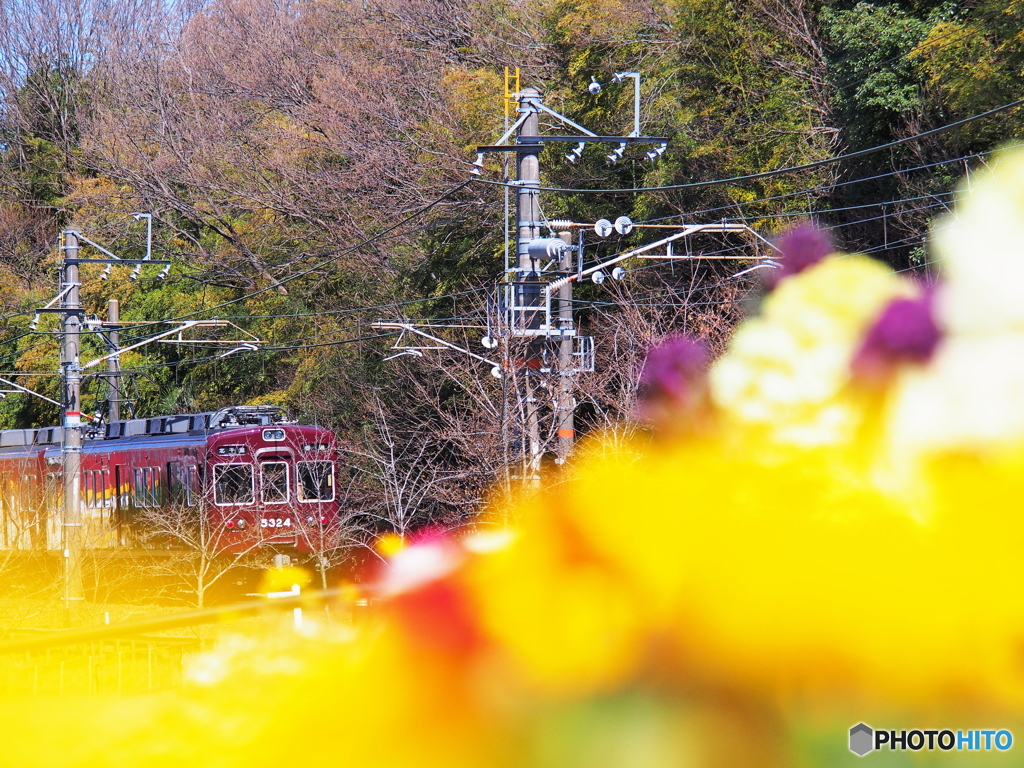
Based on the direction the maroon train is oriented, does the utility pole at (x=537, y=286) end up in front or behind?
in front

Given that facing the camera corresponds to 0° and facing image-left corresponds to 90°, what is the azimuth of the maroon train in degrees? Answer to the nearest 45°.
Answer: approximately 315°

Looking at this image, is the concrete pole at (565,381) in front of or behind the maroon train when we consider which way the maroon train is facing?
in front
